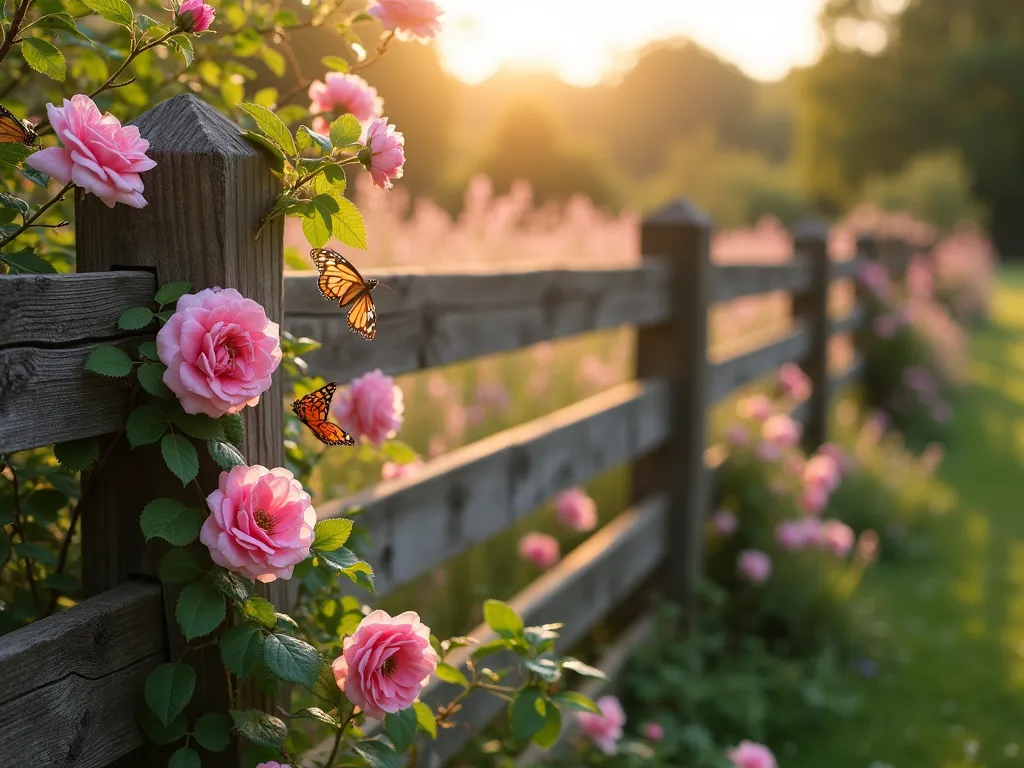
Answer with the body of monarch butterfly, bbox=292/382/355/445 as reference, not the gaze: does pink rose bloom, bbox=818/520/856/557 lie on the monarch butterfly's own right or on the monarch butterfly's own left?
on the monarch butterfly's own right

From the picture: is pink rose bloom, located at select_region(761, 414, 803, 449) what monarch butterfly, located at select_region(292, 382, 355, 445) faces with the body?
no

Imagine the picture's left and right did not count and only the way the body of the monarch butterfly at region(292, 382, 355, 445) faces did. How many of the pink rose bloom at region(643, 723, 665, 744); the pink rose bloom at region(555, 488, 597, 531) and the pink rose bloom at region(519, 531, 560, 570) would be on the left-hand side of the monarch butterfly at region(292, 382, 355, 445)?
0

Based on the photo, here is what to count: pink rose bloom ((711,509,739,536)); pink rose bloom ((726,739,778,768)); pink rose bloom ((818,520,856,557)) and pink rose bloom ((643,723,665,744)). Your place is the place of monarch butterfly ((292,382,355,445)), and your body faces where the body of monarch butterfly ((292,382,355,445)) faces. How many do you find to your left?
0

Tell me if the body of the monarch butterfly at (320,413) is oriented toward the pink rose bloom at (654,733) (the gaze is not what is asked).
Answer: no

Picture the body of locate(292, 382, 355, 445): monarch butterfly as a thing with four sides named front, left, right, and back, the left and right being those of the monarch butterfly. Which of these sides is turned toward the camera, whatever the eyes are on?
left

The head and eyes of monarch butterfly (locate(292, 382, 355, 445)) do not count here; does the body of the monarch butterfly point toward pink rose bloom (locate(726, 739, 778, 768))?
no

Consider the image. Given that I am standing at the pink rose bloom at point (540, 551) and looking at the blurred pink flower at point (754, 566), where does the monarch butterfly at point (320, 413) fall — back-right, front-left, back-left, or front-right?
back-right
